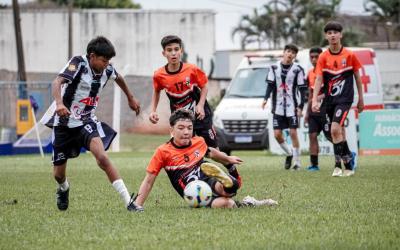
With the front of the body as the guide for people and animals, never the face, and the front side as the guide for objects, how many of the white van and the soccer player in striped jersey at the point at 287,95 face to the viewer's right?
0

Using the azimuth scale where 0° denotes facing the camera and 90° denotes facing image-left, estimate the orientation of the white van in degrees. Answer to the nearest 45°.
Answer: approximately 45°

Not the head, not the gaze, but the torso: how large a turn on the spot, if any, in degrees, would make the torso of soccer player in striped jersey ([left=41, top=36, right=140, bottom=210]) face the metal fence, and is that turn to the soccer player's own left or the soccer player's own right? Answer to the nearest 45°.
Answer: approximately 135° to the soccer player's own left

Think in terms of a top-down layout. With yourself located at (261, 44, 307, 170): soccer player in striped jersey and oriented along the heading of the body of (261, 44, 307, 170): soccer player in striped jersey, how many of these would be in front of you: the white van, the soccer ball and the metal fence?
1

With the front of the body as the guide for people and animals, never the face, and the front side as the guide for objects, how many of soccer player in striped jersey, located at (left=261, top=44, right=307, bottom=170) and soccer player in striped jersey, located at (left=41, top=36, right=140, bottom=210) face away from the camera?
0

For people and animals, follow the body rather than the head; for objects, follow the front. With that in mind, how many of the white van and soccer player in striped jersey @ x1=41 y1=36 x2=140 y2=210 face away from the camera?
0

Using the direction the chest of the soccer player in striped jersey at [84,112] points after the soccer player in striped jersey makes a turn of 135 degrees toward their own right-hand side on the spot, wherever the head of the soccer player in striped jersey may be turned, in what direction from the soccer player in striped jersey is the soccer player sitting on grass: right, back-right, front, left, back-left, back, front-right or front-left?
back

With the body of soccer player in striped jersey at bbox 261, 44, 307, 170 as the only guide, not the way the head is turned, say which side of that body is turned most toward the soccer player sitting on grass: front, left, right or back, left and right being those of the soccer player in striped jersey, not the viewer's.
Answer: front

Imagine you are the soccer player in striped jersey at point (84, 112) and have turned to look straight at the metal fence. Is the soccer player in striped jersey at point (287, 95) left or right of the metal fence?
right

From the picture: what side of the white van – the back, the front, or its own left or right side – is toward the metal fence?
right

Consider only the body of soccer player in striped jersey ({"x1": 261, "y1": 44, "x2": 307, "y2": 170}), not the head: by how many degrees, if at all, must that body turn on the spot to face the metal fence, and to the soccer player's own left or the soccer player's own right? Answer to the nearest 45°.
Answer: approximately 135° to the soccer player's own right

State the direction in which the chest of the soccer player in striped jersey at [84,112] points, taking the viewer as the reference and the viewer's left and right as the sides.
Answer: facing the viewer and to the right of the viewer

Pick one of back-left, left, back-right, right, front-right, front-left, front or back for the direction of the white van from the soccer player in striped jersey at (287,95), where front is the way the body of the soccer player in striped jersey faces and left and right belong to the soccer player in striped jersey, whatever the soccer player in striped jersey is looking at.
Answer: back

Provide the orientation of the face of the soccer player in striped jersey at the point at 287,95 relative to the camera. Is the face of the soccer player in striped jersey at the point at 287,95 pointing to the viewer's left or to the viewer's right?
to the viewer's left

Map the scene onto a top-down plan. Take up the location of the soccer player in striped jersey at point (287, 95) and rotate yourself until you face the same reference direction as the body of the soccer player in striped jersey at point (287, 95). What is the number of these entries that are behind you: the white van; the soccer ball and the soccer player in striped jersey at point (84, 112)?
1

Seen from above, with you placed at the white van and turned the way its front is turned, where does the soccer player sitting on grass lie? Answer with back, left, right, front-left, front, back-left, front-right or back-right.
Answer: front-left
